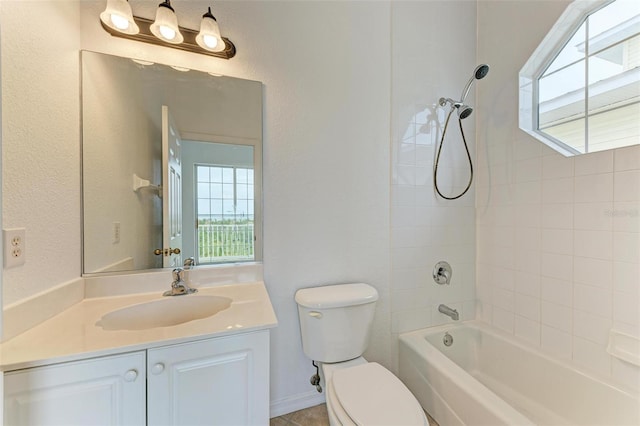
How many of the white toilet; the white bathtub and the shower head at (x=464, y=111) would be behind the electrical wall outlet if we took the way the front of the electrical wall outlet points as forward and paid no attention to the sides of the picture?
0

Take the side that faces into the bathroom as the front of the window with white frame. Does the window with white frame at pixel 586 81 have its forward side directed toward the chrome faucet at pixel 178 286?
yes

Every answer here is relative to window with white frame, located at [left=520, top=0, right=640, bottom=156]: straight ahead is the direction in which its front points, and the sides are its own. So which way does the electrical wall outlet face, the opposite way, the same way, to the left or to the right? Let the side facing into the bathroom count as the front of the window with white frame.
the opposite way

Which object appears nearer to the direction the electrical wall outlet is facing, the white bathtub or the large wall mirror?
the white bathtub

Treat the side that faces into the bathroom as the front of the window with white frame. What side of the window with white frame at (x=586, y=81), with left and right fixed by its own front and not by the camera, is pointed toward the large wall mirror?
front

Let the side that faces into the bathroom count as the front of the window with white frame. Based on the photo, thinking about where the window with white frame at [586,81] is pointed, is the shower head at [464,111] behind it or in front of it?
in front

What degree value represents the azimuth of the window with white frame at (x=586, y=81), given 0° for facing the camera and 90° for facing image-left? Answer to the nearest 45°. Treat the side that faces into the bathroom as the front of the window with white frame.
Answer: approximately 45°

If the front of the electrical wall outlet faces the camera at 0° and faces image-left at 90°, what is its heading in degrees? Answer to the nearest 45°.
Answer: approximately 315°

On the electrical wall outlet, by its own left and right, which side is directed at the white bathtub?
front

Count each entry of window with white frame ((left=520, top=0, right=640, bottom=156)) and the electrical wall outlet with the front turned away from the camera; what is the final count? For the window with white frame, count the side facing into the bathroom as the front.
0

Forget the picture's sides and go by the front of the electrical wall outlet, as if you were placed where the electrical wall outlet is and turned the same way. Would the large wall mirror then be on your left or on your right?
on your left

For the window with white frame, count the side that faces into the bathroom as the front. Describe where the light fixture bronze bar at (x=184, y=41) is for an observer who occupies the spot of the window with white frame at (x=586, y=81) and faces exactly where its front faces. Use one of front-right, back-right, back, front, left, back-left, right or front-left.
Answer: front
